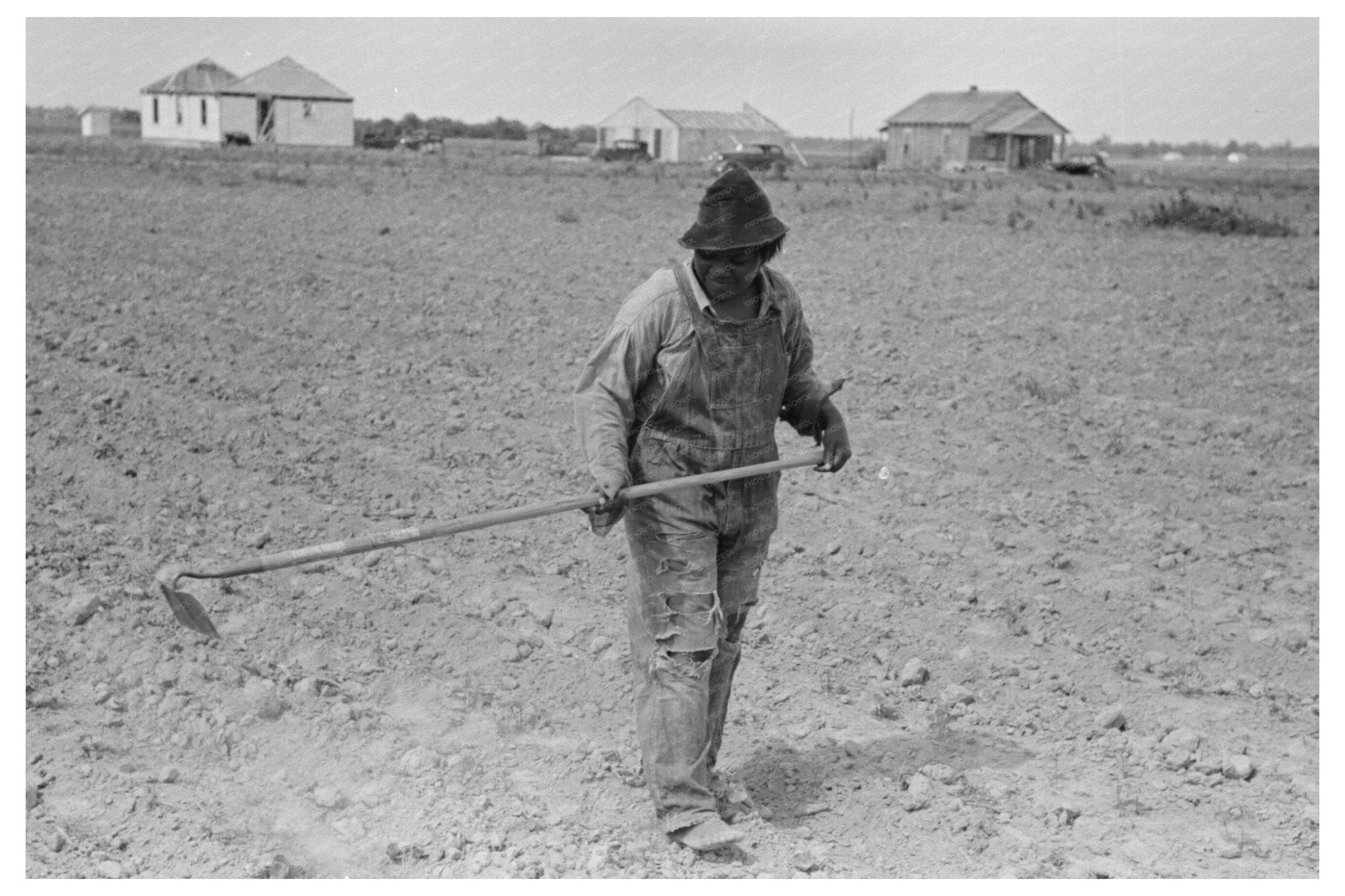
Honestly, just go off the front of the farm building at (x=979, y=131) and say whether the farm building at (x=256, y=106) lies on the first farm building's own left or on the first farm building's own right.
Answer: on the first farm building's own right

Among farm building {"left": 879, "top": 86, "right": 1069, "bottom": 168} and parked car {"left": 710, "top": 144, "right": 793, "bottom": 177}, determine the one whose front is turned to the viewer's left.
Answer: the parked car

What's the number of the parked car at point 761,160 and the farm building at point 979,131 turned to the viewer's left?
1

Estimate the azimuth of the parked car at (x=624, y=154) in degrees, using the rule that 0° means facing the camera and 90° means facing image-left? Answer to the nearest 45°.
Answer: approximately 90°

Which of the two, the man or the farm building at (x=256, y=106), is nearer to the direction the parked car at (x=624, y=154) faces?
the farm building

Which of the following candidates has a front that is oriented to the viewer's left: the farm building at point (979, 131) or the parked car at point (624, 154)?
the parked car

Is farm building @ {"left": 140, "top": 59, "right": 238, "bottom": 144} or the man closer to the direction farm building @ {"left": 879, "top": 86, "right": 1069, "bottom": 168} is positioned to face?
the man

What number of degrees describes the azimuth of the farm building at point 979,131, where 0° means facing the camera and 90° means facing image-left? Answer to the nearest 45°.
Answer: approximately 315°

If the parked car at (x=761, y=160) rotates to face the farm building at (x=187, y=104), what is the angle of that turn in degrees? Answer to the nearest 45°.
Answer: approximately 45° to its right

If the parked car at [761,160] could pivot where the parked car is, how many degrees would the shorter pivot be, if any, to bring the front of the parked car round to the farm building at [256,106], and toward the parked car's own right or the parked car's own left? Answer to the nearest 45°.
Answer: approximately 45° to the parked car's own right

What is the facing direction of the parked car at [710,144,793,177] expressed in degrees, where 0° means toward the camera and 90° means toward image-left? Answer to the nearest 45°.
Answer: approximately 90°
